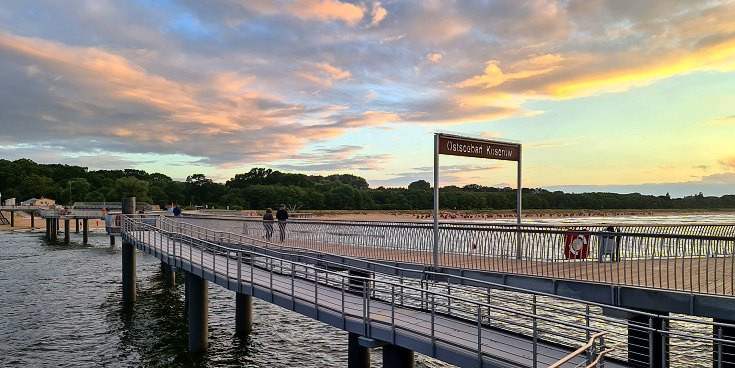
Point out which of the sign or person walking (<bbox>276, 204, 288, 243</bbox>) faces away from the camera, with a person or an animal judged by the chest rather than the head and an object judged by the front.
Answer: the person walking

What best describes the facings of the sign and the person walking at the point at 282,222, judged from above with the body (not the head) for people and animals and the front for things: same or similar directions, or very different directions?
very different directions

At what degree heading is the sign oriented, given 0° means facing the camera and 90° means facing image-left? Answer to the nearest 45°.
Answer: approximately 315°

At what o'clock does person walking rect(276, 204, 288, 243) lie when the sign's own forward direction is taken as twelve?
The person walking is roughly at 6 o'clock from the sign.

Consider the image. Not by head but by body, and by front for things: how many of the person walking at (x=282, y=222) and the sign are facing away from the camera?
1

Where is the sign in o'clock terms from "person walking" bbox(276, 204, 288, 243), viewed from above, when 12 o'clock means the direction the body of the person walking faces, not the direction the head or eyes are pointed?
The sign is roughly at 5 o'clock from the person walking.

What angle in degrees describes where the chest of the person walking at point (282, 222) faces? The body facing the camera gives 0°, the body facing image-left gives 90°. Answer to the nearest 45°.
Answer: approximately 180°
